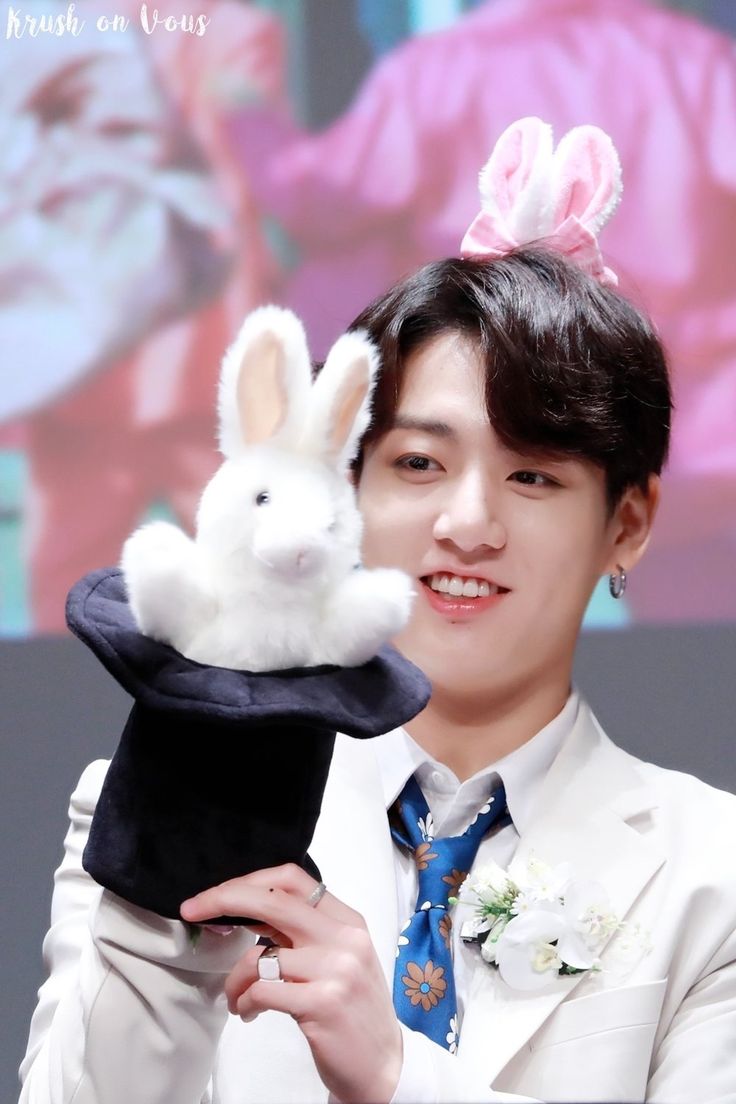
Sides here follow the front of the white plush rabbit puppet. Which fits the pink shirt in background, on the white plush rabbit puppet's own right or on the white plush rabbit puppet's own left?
on the white plush rabbit puppet's own left

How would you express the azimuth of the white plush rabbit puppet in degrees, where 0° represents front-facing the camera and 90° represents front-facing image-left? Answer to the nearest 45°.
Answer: approximately 315°

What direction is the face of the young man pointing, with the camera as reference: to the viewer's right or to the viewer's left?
to the viewer's left
